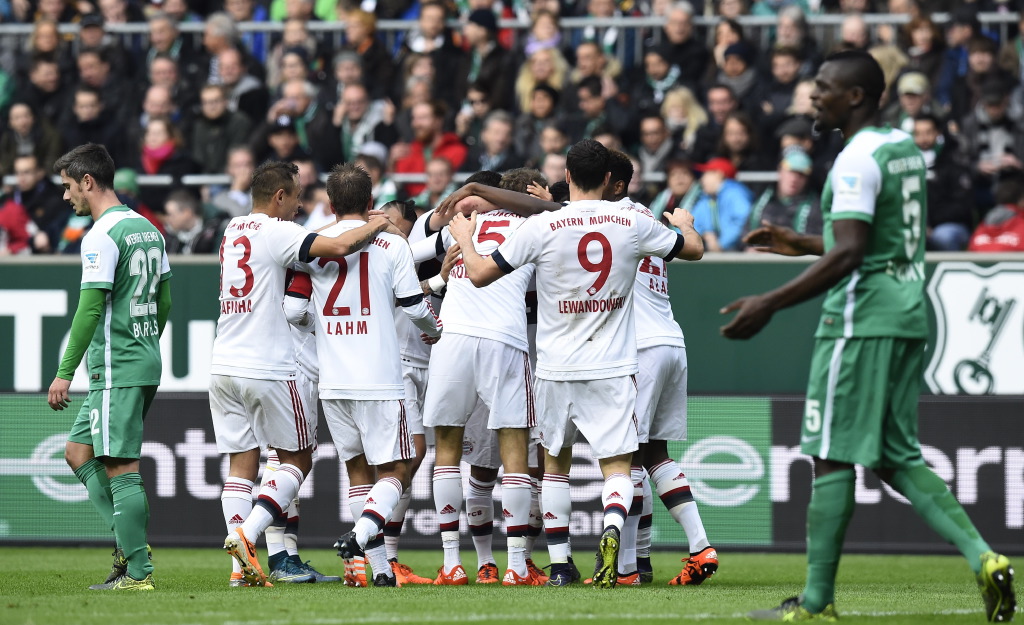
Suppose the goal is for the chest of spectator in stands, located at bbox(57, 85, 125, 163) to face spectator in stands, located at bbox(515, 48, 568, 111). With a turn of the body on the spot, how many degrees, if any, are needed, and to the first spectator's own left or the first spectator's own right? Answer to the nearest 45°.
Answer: approximately 45° to the first spectator's own left

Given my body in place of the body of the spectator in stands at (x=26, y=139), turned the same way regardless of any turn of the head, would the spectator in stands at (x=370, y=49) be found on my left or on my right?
on my left

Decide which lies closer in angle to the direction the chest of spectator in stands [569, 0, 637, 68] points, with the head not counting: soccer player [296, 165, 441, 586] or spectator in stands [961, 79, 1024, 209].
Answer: the soccer player

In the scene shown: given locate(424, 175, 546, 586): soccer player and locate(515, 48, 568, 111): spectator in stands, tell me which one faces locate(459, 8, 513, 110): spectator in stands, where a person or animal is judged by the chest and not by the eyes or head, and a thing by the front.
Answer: the soccer player

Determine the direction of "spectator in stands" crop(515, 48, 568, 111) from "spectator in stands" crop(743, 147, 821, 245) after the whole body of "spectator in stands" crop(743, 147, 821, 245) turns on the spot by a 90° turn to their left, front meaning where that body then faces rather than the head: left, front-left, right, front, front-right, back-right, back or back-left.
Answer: back-left

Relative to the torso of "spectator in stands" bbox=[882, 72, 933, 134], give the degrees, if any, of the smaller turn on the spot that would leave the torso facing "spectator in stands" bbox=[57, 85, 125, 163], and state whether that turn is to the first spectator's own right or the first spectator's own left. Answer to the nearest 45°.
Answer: approximately 45° to the first spectator's own right

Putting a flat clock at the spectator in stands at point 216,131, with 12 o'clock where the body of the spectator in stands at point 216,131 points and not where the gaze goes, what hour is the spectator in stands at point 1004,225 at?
the spectator in stands at point 1004,225 is roughly at 10 o'clock from the spectator in stands at point 216,131.

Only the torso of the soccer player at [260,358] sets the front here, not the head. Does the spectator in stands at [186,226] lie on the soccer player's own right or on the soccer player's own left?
on the soccer player's own left

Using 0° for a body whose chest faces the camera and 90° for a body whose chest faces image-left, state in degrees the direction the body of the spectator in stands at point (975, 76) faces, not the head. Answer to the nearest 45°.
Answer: approximately 0°
